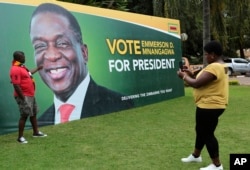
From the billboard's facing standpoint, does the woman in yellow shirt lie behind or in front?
in front

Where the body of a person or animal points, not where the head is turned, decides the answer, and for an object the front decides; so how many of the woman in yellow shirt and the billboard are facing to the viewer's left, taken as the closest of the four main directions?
1

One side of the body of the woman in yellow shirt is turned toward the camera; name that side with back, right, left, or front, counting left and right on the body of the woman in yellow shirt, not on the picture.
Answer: left

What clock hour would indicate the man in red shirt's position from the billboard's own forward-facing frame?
The man in red shirt is roughly at 2 o'clock from the billboard.

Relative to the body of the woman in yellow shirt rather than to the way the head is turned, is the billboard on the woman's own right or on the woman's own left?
on the woman's own right

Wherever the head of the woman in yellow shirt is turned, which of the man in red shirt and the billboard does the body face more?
the man in red shirt

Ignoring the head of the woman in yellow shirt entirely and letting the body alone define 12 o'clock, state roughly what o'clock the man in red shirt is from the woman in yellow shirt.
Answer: The man in red shirt is roughly at 1 o'clock from the woman in yellow shirt.

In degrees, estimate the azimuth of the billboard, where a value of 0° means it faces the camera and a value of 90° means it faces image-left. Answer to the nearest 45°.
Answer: approximately 315°

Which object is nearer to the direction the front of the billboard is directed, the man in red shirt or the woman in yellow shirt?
the woman in yellow shirt
